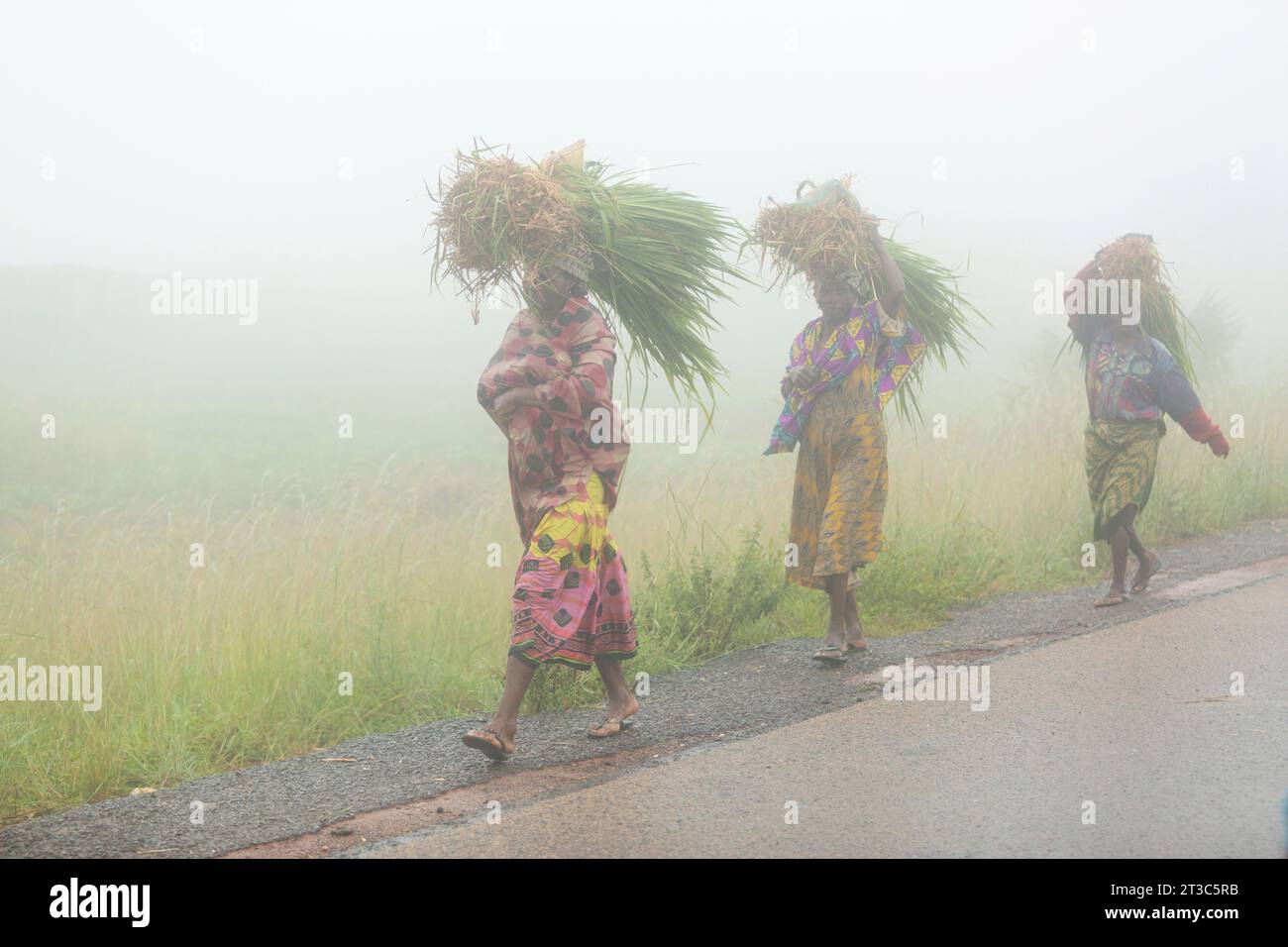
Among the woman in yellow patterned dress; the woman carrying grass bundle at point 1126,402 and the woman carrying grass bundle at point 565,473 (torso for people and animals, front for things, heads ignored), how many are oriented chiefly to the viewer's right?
0

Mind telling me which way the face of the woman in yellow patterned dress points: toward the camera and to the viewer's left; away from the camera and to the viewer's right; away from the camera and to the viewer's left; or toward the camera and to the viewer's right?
toward the camera and to the viewer's left

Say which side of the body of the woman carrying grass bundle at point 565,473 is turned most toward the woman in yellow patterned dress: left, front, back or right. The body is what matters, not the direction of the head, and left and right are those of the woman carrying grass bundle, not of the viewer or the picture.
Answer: back

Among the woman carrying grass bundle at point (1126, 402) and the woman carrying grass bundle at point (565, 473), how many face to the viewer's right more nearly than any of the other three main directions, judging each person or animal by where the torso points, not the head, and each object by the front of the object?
0

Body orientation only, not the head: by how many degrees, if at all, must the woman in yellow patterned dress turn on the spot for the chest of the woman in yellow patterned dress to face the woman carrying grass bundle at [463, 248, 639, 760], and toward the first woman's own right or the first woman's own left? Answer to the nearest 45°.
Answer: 0° — they already face them

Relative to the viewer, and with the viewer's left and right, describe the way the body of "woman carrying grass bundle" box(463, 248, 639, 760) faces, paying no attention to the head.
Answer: facing the viewer and to the left of the viewer

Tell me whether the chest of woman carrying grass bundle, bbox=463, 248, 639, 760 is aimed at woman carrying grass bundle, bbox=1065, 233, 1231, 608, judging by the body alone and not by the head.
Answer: no

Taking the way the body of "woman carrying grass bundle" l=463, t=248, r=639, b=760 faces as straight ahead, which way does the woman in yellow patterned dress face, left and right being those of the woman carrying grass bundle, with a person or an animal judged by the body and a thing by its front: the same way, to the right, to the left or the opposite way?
the same way

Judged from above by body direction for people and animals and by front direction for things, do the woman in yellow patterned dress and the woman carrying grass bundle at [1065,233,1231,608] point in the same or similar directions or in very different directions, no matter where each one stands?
same or similar directions

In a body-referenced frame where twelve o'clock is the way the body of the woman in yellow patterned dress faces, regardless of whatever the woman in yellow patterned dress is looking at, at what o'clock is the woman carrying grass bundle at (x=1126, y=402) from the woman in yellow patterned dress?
The woman carrying grass bundle is roughly at 6 o'clock from the woman in yellow patterned dress.
